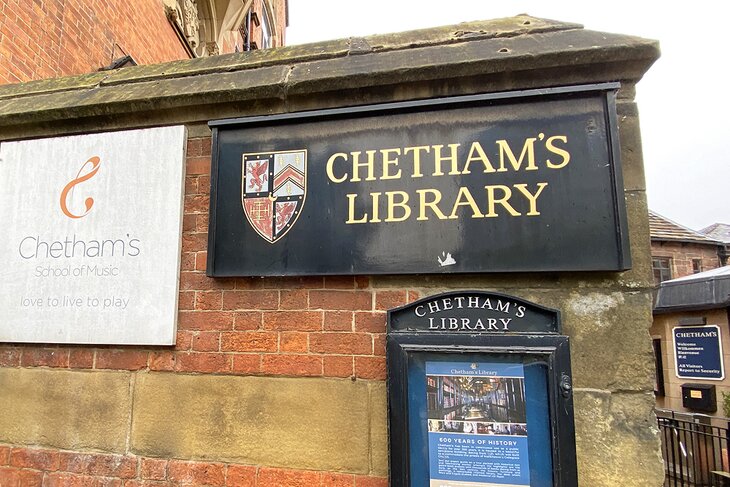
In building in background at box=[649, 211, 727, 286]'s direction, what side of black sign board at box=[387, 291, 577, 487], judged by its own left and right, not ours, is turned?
back

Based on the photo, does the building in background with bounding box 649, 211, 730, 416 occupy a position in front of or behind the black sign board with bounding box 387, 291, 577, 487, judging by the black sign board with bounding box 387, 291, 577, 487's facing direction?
behind

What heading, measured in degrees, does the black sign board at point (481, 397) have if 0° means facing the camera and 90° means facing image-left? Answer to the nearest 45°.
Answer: approximately 0°

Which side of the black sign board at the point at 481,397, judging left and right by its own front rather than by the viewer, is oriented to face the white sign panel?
right
